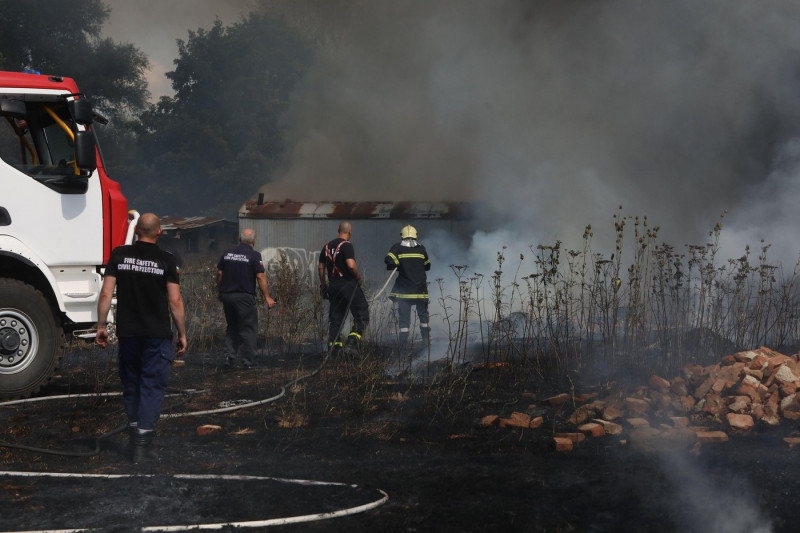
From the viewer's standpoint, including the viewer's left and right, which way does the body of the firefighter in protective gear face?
facing away from the viewer

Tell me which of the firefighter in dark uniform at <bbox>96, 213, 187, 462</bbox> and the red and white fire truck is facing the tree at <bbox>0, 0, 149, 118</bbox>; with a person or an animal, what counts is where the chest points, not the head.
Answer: the firefighter in dark uniform

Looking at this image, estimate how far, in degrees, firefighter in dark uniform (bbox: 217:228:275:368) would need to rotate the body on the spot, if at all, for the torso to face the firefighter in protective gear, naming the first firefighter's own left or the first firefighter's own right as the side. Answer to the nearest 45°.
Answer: approximately 45° to the first firefighter's own right

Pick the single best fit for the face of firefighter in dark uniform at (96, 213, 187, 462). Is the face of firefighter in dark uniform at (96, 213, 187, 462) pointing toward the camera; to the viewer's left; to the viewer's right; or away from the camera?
away from the camera

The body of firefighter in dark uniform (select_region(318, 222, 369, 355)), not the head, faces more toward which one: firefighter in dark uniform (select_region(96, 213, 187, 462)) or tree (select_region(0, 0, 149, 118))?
the tree

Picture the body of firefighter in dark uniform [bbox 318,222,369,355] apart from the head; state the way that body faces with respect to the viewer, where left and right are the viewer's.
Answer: facing away from the viewer and to the right of the viewer

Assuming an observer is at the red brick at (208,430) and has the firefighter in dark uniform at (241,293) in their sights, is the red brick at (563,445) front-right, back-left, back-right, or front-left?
back-right

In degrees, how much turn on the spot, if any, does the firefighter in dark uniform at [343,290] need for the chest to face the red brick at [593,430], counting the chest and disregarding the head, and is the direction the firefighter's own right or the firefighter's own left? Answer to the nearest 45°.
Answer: approximately 90° to the firefighter's own right

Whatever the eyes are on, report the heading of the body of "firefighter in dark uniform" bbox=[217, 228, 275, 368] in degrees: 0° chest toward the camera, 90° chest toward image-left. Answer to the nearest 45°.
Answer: approximately 225°

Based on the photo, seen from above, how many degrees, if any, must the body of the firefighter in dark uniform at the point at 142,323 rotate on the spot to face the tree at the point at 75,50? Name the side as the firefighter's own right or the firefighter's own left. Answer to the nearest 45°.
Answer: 0° — they already face it

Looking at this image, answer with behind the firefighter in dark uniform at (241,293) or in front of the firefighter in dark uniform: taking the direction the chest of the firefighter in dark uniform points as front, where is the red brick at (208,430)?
behind

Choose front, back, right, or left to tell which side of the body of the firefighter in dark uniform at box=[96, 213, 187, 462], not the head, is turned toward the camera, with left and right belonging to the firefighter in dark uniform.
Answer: back

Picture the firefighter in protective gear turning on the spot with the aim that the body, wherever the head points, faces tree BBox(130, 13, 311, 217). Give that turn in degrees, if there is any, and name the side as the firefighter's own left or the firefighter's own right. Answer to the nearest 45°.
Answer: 0° — they already face it

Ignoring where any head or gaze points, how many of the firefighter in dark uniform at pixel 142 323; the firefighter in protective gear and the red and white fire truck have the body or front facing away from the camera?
2
